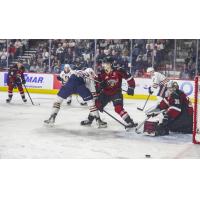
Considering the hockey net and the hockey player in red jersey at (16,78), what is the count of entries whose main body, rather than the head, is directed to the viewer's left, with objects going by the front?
1

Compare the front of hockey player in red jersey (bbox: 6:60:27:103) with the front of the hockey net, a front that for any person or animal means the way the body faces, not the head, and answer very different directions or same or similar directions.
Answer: very different directions

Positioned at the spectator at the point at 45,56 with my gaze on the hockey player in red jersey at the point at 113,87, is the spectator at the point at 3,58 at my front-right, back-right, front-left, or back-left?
back-right

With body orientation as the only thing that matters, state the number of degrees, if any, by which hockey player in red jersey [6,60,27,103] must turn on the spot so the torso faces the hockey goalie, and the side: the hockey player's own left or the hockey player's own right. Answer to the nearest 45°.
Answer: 0° — they already face them

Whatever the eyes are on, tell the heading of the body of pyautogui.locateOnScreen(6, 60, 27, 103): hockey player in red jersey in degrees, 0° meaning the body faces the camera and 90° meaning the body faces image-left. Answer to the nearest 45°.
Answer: approximately 315°

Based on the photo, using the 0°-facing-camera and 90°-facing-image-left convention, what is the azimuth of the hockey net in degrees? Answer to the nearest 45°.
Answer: approximately 90°

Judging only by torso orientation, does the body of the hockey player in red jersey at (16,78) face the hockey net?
yes
